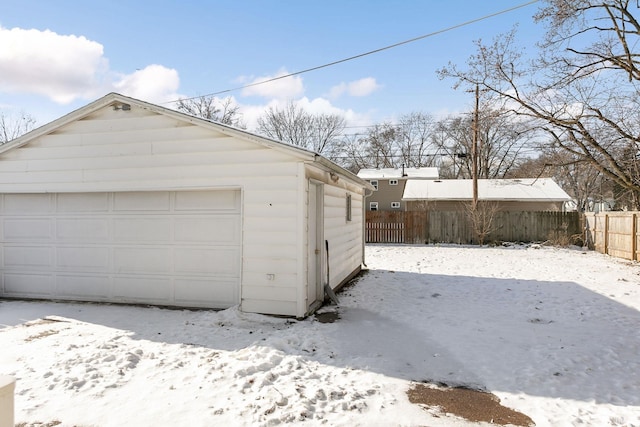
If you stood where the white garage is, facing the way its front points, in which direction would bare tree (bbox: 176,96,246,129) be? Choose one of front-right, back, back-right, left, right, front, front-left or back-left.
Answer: back

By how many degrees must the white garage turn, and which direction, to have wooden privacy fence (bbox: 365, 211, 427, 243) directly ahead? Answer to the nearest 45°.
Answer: approximately 135° to its left

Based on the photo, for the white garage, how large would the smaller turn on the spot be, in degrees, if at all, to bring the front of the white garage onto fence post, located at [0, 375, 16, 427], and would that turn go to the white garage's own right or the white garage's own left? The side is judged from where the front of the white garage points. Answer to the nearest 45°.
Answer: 0° — it already faces it

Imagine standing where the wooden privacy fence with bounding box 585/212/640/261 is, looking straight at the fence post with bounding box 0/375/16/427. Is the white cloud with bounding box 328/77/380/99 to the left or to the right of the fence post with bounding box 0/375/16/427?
right

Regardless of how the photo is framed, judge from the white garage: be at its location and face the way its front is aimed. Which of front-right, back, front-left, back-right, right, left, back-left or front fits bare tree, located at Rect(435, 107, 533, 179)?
back-left

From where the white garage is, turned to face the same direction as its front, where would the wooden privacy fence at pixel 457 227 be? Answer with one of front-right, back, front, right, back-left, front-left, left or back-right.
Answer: back-left

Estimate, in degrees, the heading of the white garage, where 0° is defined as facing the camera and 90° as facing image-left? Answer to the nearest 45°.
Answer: approximately 0°

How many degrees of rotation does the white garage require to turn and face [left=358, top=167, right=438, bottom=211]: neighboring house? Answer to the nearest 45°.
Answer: approximately 135° to its left
